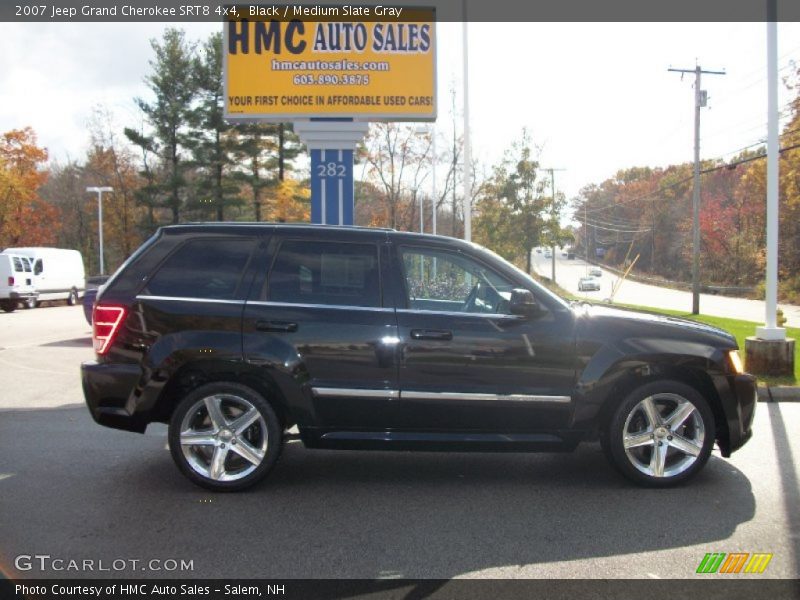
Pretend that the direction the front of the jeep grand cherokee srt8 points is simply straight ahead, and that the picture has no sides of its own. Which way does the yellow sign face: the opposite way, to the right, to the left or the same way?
to the right

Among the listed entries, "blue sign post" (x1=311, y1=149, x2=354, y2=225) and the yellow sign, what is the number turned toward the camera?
2

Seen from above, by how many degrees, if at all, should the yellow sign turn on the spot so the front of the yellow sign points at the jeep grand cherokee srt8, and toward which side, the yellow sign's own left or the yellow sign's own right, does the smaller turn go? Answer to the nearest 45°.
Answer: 0° — it already faces it

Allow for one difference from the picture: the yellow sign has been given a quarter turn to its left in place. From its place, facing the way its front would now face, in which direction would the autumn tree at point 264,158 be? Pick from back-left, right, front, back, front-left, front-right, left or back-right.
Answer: left

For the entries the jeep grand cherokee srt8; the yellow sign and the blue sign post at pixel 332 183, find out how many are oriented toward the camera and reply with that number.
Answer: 2

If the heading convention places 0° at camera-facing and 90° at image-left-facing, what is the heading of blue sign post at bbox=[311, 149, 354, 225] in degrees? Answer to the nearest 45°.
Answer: approximately 0°

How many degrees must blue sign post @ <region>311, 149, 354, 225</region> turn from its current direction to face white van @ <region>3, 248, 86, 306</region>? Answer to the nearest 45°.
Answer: approximately 135° to its right

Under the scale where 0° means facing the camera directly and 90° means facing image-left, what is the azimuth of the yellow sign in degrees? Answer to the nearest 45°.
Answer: approximately 0°

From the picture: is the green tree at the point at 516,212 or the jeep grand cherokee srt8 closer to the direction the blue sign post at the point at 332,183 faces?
the jeep grand cherokee srt8

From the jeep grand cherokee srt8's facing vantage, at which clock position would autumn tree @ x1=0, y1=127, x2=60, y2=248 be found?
The autumn tree is roughly at 8 o'clock from the jeep grand cherokee srt8.

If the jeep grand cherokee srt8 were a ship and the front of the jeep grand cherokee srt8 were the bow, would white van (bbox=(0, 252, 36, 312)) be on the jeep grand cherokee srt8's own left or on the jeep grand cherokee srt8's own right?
on the jeep grand cherokee srt8's own left

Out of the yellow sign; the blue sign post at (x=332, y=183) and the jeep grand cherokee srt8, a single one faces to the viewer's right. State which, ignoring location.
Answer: the jeep grand cherokee srt8

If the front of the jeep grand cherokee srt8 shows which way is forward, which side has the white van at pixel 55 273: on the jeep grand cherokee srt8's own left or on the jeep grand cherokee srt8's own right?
on the jeep grand cherokee srt8's own left

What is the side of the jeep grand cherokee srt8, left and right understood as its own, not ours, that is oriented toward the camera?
right
